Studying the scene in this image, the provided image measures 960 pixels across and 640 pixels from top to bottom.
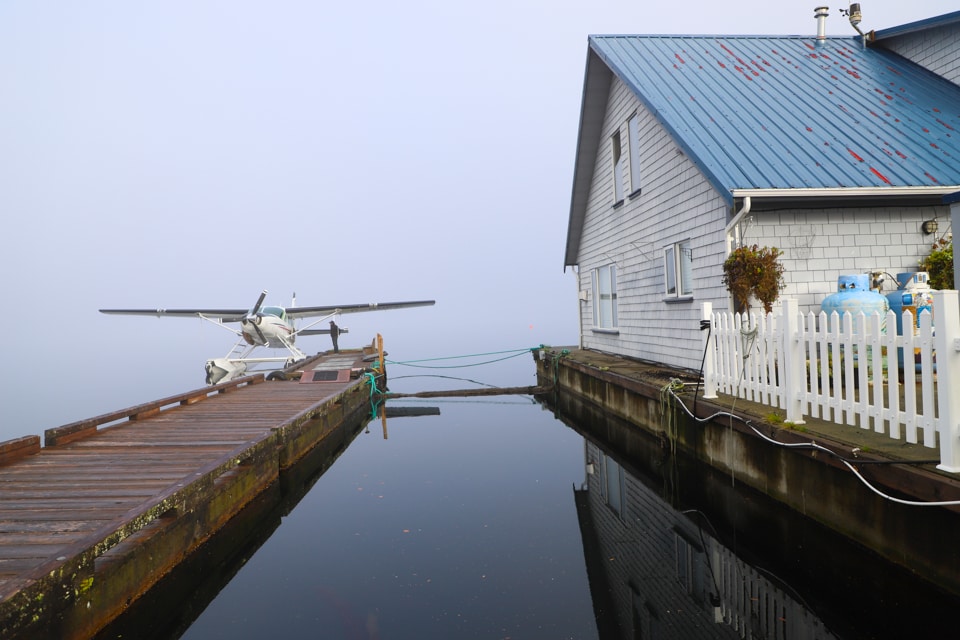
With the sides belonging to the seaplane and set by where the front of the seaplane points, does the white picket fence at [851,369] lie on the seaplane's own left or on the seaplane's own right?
on the seaplane's own left

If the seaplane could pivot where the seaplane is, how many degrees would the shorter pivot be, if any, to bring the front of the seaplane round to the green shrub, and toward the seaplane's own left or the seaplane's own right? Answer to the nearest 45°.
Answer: approximately 45° to the seaplane's own left

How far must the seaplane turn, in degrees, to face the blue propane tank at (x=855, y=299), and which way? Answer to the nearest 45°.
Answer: approximately 45° to its left

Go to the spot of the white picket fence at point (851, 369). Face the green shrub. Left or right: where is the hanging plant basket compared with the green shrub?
left

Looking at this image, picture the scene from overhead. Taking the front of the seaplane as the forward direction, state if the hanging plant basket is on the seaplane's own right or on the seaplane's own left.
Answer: on the seaplane's own left

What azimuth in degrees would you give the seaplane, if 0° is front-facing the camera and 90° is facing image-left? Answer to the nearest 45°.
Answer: approximately 45°
